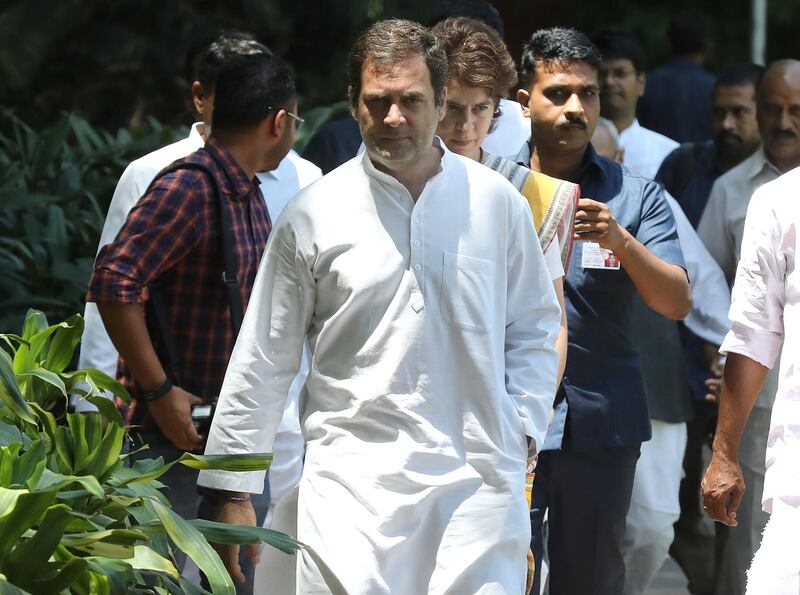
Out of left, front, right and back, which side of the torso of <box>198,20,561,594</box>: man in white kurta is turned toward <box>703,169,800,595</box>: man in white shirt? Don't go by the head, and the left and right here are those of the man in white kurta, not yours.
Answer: left

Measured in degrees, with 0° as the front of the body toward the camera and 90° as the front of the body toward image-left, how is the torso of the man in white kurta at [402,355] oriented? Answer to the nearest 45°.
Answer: approximately 0°

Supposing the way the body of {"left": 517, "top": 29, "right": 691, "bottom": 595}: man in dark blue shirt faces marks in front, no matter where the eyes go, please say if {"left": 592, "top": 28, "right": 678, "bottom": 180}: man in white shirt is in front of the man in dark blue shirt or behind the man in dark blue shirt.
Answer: behind

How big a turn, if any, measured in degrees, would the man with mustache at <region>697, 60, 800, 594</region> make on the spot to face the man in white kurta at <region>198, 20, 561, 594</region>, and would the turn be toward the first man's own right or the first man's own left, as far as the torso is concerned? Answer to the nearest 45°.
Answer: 0° — they already face them

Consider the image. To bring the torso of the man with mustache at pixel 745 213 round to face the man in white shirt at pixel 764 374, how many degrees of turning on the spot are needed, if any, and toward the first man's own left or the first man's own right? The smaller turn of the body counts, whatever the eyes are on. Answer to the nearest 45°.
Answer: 0° — they already face them

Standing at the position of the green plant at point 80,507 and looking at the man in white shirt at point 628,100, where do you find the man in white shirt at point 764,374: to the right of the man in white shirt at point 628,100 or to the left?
right

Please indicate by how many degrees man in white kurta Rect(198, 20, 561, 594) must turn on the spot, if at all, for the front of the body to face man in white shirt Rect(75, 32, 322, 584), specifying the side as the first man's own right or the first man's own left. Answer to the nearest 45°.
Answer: approximately 135° to the first man's own right

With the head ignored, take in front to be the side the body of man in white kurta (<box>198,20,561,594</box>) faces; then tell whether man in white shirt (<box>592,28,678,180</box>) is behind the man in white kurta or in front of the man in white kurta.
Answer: behind

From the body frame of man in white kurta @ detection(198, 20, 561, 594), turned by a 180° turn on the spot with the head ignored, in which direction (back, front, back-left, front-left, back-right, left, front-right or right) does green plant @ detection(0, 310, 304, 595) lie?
left
